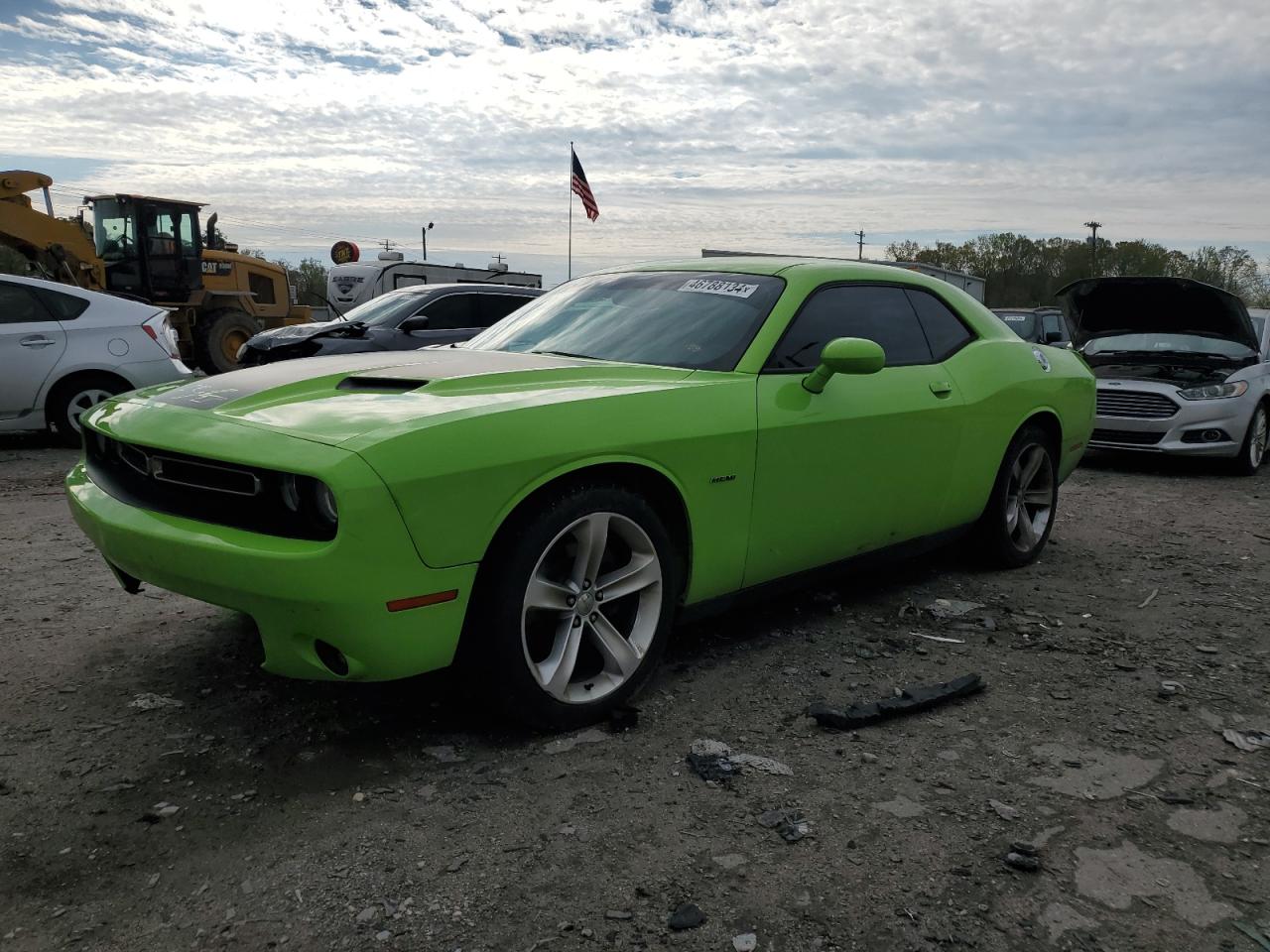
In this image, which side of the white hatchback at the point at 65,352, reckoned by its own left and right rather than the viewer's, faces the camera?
left

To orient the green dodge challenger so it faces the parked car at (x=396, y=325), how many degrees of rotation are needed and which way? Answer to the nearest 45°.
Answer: approximately 135° to its right

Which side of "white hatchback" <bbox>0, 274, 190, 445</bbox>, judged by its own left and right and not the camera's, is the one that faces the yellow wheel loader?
right

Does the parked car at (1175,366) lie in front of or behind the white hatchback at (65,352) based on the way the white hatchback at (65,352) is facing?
behind

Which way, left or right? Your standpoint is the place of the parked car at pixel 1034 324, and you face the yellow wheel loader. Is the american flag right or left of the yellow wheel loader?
right

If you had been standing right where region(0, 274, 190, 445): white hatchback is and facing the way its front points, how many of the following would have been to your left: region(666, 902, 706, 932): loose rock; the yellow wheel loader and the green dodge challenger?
2

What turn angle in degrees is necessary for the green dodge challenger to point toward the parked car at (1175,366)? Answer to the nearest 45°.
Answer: approximately 180°

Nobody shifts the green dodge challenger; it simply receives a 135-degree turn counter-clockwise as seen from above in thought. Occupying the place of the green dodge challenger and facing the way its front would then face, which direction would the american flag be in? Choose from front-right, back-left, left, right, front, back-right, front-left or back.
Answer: left

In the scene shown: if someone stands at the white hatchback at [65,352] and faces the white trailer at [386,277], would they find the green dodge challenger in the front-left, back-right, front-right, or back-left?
back-right

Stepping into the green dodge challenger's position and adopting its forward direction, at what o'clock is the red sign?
The red sign is roughly at 4 o'clock from the green dodge challenger.

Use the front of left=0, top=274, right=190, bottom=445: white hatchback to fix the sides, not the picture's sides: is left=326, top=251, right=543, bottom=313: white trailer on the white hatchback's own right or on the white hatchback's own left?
on the white hatchback's own right
